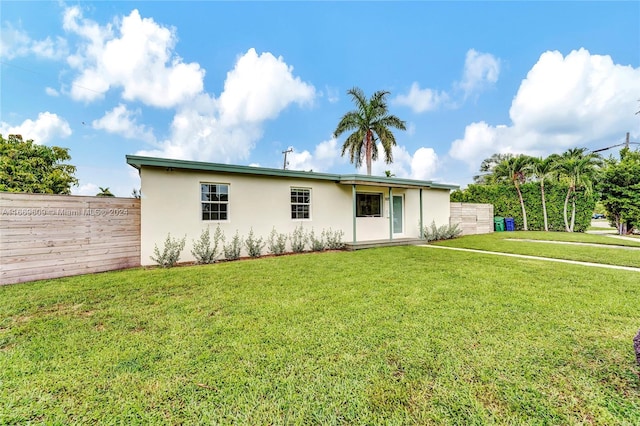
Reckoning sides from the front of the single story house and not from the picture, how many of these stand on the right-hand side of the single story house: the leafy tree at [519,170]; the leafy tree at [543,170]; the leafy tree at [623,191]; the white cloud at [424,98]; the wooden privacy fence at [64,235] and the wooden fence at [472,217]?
1

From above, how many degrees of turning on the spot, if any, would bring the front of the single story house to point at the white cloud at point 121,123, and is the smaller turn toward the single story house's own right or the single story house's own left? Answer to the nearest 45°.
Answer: approximately 180°

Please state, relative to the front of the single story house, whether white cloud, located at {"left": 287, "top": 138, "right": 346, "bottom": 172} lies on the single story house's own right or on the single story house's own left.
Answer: on the single story house's own left

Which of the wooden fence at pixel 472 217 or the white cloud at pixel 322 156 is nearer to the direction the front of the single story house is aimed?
the wooden fence

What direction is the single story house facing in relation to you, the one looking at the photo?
facing the viewer and to the right of the viewer

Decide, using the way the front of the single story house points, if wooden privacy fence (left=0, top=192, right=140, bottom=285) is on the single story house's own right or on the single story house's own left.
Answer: on the single story house's own right

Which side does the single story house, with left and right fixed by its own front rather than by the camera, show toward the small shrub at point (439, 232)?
left
